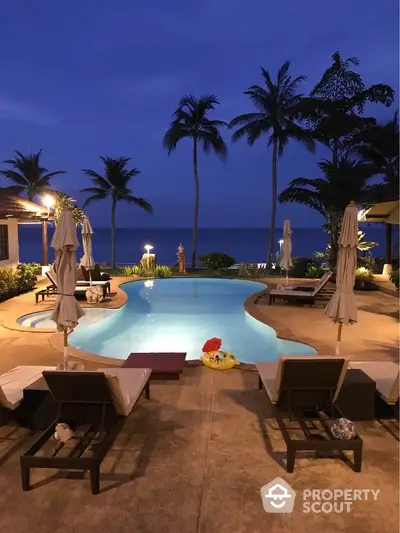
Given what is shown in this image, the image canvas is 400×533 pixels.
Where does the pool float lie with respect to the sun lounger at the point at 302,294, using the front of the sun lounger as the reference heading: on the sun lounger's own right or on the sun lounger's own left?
on the sun lounger's own left

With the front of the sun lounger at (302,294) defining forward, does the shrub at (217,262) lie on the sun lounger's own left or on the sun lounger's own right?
on the sun lounger's own right

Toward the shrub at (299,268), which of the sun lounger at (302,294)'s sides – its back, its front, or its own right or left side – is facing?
right

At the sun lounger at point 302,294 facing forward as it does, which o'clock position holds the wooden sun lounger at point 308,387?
The wooden sun lounger is roughly at 9 o'clock from the sun lounger.

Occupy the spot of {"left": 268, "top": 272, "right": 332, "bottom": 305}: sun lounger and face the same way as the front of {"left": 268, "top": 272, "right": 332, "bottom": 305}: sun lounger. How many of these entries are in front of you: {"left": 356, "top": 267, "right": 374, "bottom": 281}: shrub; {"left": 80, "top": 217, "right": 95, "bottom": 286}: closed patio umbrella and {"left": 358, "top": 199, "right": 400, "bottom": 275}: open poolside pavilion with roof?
1

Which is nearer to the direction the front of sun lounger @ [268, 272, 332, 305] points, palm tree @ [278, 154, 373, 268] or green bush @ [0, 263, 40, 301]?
the green bush

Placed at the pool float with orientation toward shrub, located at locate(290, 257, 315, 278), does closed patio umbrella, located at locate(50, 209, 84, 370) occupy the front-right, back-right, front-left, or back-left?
back-left

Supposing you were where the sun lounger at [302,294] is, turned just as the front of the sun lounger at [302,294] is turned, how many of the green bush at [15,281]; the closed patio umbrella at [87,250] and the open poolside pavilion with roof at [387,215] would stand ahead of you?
2

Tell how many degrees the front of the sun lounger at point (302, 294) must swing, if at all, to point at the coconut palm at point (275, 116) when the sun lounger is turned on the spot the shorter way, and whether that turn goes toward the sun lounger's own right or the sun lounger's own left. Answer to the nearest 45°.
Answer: approximately 90° to the sun lounger's own right

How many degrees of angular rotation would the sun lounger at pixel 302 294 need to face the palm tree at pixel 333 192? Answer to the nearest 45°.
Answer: approximately 90° to its right

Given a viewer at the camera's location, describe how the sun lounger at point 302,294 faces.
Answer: facing to the left of the viewer

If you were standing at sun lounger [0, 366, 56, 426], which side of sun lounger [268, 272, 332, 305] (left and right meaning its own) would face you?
left

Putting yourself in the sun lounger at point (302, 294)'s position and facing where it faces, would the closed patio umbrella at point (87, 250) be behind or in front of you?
in front

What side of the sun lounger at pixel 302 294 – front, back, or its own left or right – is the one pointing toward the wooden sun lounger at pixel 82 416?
left

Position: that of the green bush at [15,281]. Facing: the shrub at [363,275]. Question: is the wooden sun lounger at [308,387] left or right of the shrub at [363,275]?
right

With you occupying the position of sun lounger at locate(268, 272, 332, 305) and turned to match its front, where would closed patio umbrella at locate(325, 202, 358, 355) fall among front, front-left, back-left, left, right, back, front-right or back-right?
left

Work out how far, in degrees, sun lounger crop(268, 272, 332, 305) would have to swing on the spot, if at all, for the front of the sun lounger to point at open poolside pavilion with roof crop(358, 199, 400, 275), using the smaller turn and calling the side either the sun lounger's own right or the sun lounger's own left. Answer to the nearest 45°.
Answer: approximately 135° to the sun lounger's own right

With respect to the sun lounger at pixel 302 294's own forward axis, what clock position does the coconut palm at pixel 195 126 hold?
The coconut palm is roughly at 2 o'clock from the sun lounger.
